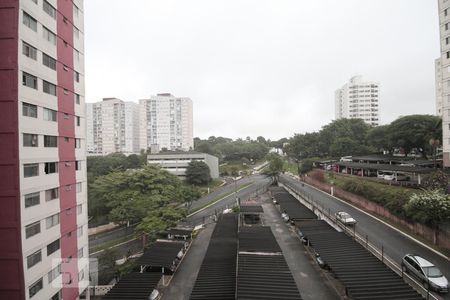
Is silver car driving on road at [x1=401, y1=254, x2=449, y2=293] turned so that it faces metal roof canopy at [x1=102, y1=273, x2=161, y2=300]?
no

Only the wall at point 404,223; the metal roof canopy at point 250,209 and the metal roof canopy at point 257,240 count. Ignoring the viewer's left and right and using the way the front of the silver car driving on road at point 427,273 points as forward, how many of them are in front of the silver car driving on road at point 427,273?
0

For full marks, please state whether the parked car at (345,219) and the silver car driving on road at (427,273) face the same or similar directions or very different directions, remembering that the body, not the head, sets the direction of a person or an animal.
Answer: same or similar directions

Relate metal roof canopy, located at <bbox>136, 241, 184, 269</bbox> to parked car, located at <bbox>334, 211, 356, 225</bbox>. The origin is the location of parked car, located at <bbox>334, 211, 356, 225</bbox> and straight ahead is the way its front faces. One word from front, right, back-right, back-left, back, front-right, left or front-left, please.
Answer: right

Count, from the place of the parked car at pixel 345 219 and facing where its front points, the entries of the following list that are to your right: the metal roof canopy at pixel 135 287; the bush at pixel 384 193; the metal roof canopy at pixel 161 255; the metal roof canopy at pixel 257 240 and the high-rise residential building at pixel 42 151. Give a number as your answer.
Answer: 4

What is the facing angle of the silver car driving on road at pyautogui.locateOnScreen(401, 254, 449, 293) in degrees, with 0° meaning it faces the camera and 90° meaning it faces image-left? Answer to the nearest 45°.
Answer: approximately 315°

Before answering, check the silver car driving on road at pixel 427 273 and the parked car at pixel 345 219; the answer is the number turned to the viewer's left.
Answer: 0

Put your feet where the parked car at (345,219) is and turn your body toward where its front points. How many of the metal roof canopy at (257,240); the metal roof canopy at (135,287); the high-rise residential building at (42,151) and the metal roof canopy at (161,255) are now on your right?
4

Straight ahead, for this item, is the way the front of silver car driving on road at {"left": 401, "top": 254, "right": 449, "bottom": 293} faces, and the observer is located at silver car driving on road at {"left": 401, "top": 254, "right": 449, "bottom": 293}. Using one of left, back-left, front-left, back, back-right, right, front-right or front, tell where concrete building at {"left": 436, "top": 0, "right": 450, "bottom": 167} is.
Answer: back-left

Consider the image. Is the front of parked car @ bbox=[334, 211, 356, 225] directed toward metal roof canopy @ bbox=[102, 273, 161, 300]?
no

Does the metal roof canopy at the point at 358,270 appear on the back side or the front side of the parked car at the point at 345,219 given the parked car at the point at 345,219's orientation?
on the front side

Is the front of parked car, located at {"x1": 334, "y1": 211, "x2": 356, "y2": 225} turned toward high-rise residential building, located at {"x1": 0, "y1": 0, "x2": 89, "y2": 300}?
no

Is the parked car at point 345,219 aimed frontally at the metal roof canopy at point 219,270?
no

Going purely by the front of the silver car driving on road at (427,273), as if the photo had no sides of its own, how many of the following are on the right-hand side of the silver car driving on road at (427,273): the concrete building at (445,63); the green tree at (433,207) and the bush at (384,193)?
0

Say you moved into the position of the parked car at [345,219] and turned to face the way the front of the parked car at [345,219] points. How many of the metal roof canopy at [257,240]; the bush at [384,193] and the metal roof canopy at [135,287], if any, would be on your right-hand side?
2
